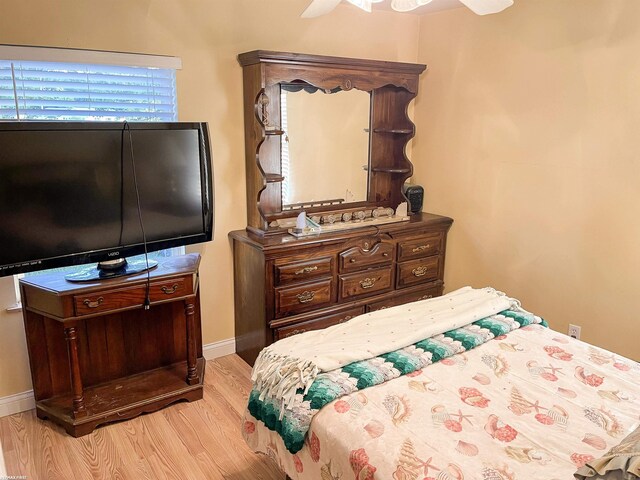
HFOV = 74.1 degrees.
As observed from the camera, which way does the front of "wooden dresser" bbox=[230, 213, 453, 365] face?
facing the viewer and to the right of the viewer

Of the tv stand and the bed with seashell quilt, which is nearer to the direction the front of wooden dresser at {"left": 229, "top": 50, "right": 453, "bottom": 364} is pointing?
the bed with seashell quilt

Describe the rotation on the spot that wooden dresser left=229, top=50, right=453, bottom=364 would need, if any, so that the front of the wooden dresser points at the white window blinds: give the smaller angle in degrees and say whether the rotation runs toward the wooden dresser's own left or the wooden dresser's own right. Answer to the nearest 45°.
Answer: approximately 90° to the wooden dresser's own right

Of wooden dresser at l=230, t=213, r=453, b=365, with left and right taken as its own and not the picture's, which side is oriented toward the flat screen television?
right

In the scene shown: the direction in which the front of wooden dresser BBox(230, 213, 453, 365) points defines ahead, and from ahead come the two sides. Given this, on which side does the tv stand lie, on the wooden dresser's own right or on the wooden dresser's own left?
on the wooden dresser's own right

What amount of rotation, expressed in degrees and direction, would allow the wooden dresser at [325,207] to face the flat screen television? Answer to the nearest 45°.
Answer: approximately 90° to its right

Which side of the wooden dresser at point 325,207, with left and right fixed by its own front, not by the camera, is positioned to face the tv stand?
right
